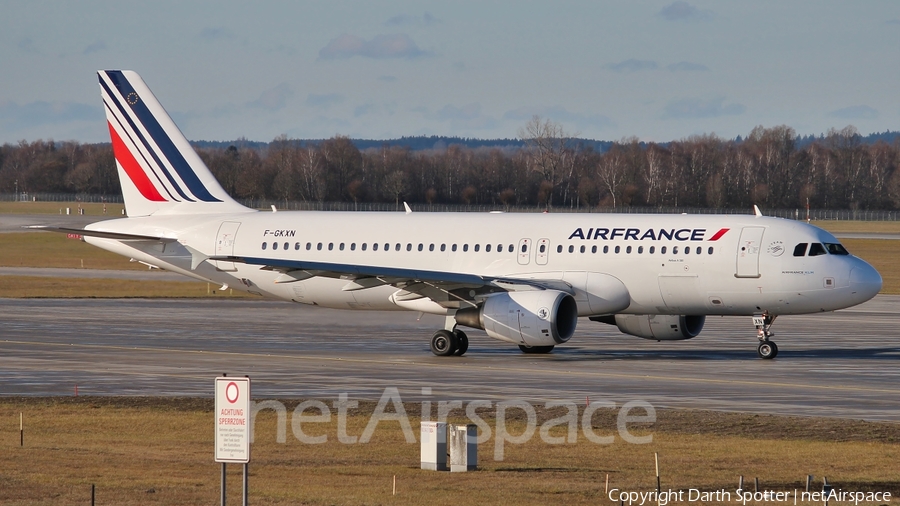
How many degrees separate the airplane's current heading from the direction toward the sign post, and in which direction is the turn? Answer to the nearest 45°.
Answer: approximately 45° to its right

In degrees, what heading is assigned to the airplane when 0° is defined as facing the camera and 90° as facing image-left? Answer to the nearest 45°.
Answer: approximately 315°
